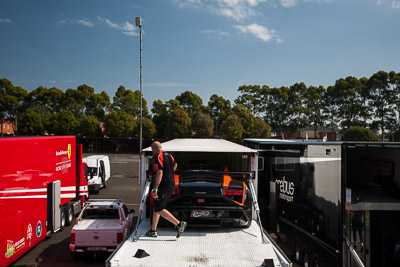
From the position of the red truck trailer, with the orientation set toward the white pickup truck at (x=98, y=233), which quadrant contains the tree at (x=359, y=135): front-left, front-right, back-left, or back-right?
front-left

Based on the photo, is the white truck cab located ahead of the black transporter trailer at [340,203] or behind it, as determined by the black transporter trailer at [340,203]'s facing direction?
ahead

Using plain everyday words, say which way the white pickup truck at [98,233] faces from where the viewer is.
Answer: facing away from the viewer

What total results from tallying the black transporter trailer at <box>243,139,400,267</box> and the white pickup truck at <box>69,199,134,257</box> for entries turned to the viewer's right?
0

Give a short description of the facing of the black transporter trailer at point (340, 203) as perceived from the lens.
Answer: facing away from the viewer and to the left of the viewer

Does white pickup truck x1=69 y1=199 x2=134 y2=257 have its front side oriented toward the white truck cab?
yes

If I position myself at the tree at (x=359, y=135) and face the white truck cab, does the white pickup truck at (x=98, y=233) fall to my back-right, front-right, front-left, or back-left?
front-left

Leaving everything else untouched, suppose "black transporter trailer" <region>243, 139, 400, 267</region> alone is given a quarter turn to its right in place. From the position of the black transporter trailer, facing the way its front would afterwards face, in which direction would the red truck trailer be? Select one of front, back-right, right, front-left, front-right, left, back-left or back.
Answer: back-left

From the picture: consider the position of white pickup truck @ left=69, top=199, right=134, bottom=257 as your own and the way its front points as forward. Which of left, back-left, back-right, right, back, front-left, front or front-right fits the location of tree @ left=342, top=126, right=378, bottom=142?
front-right

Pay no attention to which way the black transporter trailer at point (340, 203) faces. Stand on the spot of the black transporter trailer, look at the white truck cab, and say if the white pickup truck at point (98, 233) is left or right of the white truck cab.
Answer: left

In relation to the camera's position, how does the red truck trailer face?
facing away from the viewer and to the right of the viewer

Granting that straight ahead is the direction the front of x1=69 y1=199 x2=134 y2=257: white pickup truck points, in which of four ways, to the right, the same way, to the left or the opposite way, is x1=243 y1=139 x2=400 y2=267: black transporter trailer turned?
the same way

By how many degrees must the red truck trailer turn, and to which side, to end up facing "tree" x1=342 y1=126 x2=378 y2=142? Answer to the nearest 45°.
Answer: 0° — it already faces it

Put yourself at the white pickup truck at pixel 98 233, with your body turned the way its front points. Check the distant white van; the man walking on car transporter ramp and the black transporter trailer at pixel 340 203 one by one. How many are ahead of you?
1

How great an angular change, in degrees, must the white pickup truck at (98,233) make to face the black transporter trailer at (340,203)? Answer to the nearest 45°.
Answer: approximately 135° to its right
